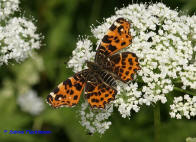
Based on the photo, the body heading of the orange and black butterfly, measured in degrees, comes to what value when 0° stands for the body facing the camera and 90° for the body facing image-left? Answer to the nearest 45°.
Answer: approximately 135°
